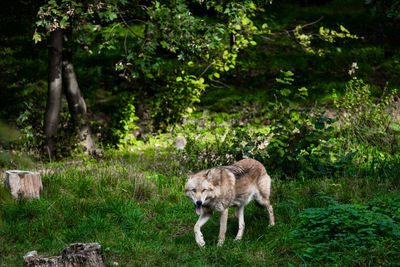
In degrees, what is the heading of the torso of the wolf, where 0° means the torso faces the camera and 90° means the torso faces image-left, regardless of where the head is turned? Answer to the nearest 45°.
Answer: approximately 45°

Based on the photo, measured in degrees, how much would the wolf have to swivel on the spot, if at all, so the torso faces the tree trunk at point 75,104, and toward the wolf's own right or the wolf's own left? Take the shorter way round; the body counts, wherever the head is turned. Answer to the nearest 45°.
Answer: approximately 90° to the wolf's own right

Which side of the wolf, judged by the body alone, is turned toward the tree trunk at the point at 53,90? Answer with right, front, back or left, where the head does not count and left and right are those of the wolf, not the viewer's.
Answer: right

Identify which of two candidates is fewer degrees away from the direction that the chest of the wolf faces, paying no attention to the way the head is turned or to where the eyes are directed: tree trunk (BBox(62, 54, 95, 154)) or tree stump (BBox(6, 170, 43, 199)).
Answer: the tree stump

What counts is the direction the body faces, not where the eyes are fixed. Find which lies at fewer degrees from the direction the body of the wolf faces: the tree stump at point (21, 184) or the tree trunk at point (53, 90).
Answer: the tree stump

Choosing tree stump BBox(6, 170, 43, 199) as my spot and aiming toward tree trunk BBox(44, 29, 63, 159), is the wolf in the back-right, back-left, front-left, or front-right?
back-right

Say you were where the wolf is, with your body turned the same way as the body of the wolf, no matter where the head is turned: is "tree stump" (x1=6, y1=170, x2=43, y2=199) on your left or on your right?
on your right
